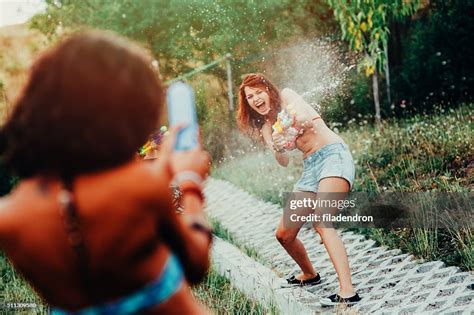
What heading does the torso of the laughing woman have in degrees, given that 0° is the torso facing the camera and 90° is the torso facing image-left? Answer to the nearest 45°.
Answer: approximately 45°

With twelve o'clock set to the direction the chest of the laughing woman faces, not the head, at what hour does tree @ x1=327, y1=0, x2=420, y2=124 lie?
The tree is roughly at 5 o'clock from the laughing woman.
